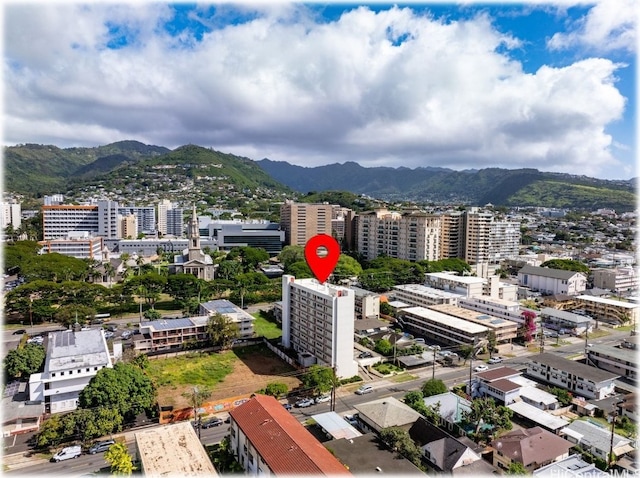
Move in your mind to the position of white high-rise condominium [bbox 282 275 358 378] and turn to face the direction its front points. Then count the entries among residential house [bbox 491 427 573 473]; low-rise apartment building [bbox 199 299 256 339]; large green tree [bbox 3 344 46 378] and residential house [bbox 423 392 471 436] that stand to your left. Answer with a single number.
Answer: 2

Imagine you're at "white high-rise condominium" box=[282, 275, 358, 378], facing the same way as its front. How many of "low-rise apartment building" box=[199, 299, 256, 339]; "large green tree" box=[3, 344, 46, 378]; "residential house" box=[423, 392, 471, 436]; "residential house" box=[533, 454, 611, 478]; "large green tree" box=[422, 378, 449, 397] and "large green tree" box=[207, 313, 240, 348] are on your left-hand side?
3

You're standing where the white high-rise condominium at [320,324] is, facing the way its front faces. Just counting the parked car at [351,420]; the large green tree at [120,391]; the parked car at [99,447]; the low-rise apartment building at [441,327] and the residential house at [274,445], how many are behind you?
1

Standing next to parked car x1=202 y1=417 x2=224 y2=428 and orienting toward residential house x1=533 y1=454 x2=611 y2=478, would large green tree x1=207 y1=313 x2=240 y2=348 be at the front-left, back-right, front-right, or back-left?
back-left

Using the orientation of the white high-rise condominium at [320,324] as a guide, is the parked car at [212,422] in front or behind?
in front

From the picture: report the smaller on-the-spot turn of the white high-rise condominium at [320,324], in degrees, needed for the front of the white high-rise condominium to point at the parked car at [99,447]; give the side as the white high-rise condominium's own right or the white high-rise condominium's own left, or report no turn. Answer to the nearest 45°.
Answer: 0° — it already faces it

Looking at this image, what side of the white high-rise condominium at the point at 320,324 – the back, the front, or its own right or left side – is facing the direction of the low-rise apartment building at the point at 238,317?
right

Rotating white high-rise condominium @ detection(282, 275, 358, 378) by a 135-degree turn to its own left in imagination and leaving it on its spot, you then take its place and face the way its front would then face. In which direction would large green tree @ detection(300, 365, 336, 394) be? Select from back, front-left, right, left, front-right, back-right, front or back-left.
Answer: right

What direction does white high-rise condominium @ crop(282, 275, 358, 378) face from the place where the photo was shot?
facing the viewer and to the left of the viewer

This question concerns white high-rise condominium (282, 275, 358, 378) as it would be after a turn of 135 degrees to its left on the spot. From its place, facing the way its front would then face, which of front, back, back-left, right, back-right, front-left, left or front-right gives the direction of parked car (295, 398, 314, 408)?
right

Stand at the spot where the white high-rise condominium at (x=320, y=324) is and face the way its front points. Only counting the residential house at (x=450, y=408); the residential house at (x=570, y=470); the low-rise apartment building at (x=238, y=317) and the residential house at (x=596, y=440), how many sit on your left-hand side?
3
